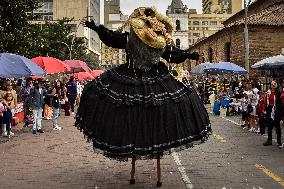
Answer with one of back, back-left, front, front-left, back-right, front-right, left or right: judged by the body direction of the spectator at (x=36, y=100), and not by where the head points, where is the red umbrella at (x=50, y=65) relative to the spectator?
back-left

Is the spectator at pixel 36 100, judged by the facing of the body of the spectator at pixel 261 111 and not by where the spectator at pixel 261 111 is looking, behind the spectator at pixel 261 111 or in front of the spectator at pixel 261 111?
in front

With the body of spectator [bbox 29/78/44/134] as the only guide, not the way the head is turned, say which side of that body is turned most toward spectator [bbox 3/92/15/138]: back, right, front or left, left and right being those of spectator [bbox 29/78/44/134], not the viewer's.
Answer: right

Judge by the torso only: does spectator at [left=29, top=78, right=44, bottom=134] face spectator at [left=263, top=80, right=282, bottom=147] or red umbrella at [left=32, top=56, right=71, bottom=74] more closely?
the spectator

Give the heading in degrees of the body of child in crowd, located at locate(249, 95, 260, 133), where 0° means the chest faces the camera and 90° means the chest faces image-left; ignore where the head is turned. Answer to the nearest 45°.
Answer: approximately 45°

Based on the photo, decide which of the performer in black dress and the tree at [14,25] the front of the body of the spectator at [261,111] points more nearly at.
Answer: the performer in black dress
